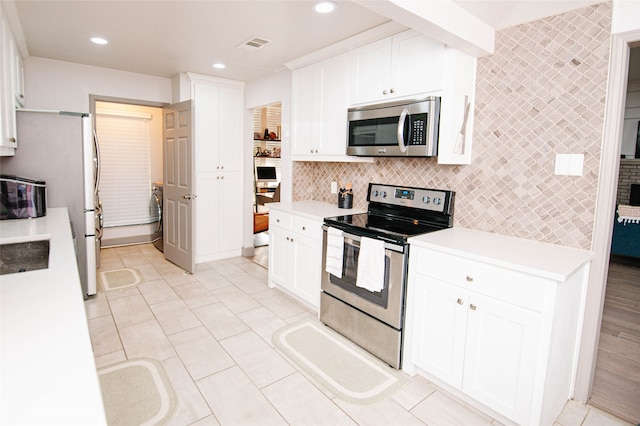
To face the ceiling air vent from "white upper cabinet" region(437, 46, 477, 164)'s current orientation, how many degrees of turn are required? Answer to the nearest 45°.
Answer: approximately 45° to its right

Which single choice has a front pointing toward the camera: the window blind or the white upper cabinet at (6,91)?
the window blind

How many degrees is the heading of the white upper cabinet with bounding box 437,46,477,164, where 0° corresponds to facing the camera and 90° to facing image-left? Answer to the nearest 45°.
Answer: approximately 45°

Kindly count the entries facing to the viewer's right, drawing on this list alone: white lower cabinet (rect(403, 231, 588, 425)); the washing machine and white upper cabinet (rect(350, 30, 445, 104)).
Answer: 0

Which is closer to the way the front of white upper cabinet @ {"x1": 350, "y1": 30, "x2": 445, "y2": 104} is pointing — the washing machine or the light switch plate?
the washing machine

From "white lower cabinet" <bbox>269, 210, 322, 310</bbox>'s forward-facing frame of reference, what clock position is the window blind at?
The window blind is roughly at 3 o'clock from the white lower cabinet.

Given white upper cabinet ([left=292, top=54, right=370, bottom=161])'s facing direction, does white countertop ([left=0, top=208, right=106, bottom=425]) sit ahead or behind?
ahead

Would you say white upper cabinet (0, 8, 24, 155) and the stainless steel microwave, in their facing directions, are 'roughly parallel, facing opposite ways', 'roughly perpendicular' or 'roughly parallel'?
roughly parallel, facing opposite ways

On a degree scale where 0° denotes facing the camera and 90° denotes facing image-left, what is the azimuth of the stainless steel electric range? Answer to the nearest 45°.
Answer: approximately 45°

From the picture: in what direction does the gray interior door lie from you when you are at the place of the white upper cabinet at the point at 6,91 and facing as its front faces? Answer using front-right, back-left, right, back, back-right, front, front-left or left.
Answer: front-left

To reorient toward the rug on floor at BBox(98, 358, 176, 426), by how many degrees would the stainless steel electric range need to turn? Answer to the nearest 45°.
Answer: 0° — it already faces it

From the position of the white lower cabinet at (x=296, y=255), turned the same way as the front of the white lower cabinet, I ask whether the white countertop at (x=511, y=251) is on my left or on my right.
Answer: on my left

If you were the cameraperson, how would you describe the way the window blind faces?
facing the viewer

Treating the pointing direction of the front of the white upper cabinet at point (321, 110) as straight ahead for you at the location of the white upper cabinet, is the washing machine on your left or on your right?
on your right

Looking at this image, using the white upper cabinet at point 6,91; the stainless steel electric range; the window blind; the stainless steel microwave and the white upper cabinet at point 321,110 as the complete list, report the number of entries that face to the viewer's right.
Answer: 1

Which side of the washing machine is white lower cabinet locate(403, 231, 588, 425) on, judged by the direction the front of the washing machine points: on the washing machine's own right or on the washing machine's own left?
on the washing machine's own left

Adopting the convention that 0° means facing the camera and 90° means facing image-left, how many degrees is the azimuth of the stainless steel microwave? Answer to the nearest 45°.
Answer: approximately 45°

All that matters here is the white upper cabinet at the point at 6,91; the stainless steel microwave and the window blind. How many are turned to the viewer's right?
1
